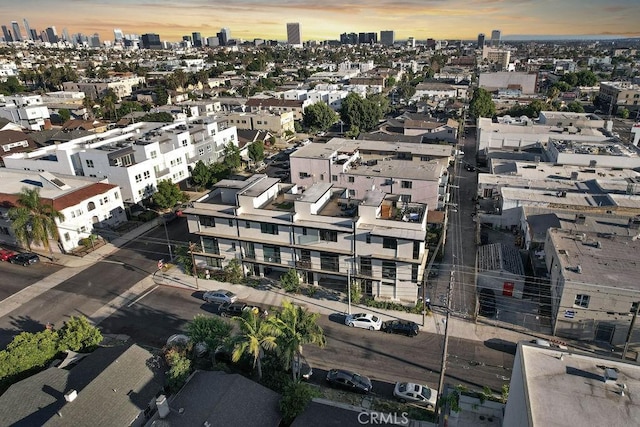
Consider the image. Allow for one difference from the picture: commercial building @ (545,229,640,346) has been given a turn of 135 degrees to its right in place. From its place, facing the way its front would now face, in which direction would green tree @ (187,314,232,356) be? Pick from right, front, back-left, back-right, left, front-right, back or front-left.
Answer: left

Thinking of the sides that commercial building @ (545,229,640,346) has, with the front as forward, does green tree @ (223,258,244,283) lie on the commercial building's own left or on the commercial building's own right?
on the commercial building's own right

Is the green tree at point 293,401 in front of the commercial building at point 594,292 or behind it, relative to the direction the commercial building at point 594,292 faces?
in front

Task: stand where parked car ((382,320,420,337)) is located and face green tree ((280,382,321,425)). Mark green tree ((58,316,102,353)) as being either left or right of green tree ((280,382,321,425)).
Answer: right

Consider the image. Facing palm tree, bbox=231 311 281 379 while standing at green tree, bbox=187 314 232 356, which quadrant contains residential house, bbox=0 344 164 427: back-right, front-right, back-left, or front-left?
back-right

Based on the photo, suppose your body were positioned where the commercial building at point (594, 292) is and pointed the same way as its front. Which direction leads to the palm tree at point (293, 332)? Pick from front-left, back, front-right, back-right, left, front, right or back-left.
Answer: front-right

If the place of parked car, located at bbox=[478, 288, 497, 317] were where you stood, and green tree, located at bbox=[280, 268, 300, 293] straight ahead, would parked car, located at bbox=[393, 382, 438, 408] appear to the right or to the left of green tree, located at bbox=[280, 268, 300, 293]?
left

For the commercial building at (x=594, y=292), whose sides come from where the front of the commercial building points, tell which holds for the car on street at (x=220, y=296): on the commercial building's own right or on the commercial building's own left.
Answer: on the commercial building's own right
